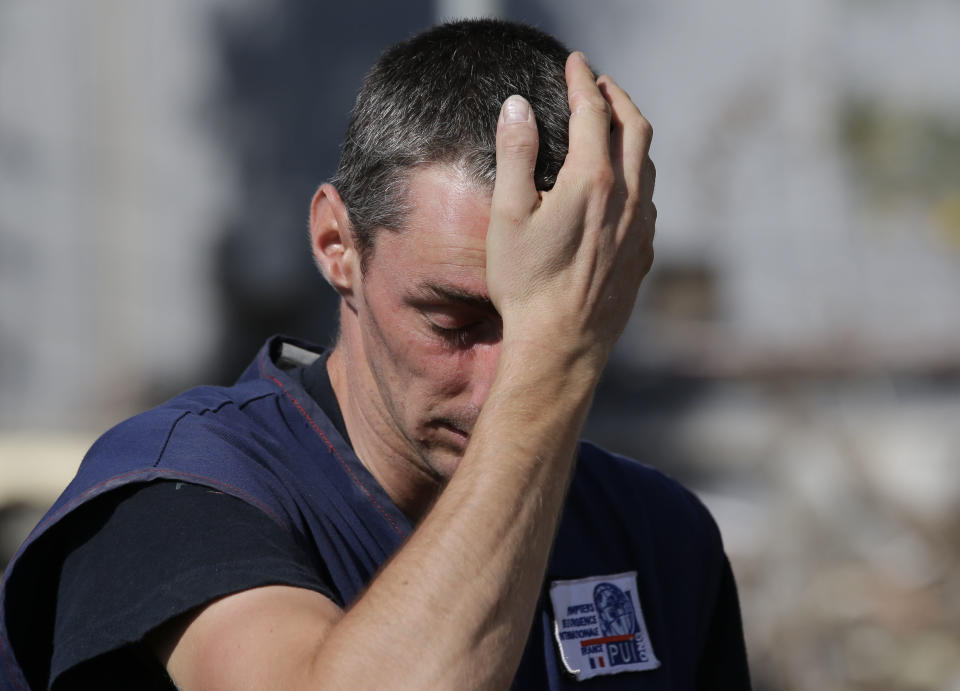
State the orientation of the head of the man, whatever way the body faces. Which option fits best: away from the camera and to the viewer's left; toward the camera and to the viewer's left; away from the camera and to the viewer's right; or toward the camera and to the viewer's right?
toward the camera and to the viewer's right

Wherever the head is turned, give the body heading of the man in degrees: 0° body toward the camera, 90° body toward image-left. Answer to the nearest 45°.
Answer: approximately 315°
